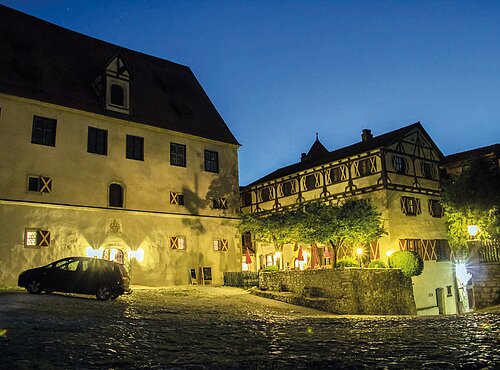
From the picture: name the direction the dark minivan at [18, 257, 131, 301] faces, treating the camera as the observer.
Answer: facing away from the viewer and to the left of the viewer

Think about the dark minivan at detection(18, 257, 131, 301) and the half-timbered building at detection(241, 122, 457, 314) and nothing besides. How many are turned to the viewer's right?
0

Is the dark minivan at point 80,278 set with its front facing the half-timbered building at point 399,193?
no

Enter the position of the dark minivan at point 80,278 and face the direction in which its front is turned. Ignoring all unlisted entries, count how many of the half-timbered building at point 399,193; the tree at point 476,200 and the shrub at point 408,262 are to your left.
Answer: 0

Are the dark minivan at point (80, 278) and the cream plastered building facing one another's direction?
no

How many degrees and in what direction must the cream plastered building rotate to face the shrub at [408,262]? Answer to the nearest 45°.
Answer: approximately 45° to its left

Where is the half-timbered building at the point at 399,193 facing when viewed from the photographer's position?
facing the viewer and to the left of the viewer

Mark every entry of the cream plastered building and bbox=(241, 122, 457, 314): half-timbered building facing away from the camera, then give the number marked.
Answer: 0

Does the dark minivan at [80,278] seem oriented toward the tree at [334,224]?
no

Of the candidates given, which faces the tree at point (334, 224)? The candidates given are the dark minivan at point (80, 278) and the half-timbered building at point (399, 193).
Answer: the half-timbered building

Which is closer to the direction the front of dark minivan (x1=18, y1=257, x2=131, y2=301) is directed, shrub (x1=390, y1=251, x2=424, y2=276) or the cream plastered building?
the cream plastered building

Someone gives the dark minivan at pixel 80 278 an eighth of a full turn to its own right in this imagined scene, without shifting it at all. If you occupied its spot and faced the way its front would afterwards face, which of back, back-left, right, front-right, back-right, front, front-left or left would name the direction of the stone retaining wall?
right

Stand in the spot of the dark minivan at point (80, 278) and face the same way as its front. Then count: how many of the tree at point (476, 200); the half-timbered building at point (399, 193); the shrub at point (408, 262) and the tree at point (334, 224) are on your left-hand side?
0

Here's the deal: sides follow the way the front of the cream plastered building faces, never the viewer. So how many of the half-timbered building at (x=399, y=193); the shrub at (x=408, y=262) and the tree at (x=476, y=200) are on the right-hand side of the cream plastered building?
0

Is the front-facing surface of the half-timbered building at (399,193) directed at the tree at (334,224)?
yes

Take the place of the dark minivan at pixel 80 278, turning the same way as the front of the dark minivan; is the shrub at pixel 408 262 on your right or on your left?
on your right

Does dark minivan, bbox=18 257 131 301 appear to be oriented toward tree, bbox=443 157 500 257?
no

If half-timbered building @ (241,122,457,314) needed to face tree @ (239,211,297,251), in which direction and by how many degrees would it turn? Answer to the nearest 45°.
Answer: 0° — it already faces it

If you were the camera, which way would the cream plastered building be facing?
facing the viewer and to the right of the viewer

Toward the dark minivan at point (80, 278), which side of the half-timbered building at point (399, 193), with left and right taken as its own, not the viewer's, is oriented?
front
